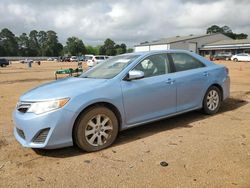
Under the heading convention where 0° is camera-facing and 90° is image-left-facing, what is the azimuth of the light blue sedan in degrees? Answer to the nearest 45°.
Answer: approximately 45°
